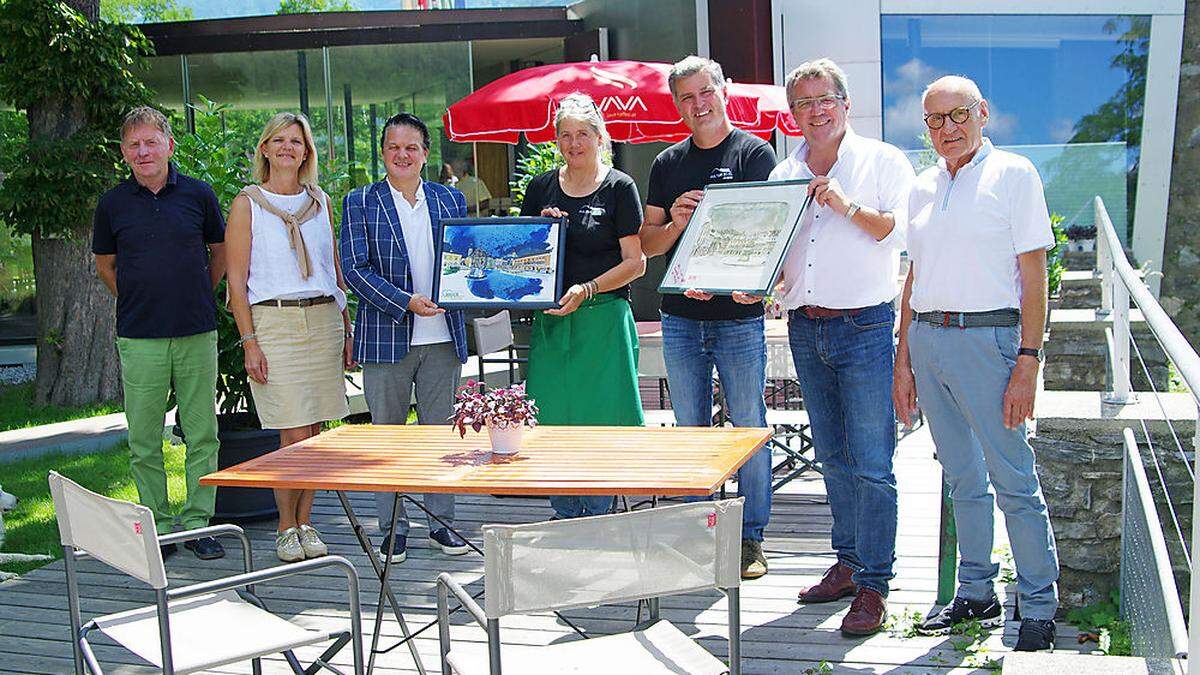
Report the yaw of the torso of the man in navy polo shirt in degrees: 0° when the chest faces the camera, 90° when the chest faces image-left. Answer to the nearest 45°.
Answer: approximately 0°

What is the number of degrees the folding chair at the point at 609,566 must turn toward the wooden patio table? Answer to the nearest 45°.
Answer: approximately 45° to its right

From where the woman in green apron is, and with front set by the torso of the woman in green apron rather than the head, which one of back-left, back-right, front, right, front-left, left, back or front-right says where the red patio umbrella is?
back

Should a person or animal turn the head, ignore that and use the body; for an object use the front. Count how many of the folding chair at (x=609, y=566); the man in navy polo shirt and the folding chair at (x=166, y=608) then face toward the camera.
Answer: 1

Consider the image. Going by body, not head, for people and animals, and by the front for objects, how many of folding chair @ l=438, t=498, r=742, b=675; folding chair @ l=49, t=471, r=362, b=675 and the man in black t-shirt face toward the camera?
1

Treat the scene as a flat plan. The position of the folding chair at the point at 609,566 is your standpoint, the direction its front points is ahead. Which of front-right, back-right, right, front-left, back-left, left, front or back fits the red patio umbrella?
front-right

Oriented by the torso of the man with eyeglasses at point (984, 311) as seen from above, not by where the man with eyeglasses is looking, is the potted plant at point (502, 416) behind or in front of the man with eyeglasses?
in front

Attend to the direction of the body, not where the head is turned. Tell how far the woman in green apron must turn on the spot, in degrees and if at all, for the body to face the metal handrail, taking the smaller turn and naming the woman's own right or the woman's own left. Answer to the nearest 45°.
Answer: approximately 45° to the woman's own left

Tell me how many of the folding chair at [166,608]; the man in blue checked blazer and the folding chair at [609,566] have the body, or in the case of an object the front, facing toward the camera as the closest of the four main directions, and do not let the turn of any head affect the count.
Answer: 1
